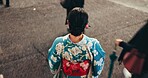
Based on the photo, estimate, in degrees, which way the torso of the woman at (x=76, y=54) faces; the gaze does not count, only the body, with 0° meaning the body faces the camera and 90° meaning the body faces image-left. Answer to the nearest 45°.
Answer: approximately 180°

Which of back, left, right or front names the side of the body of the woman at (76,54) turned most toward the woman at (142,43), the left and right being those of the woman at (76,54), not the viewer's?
right

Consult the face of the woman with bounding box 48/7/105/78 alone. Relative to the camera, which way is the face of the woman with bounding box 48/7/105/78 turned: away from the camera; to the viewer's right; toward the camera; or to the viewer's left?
away from the camera
